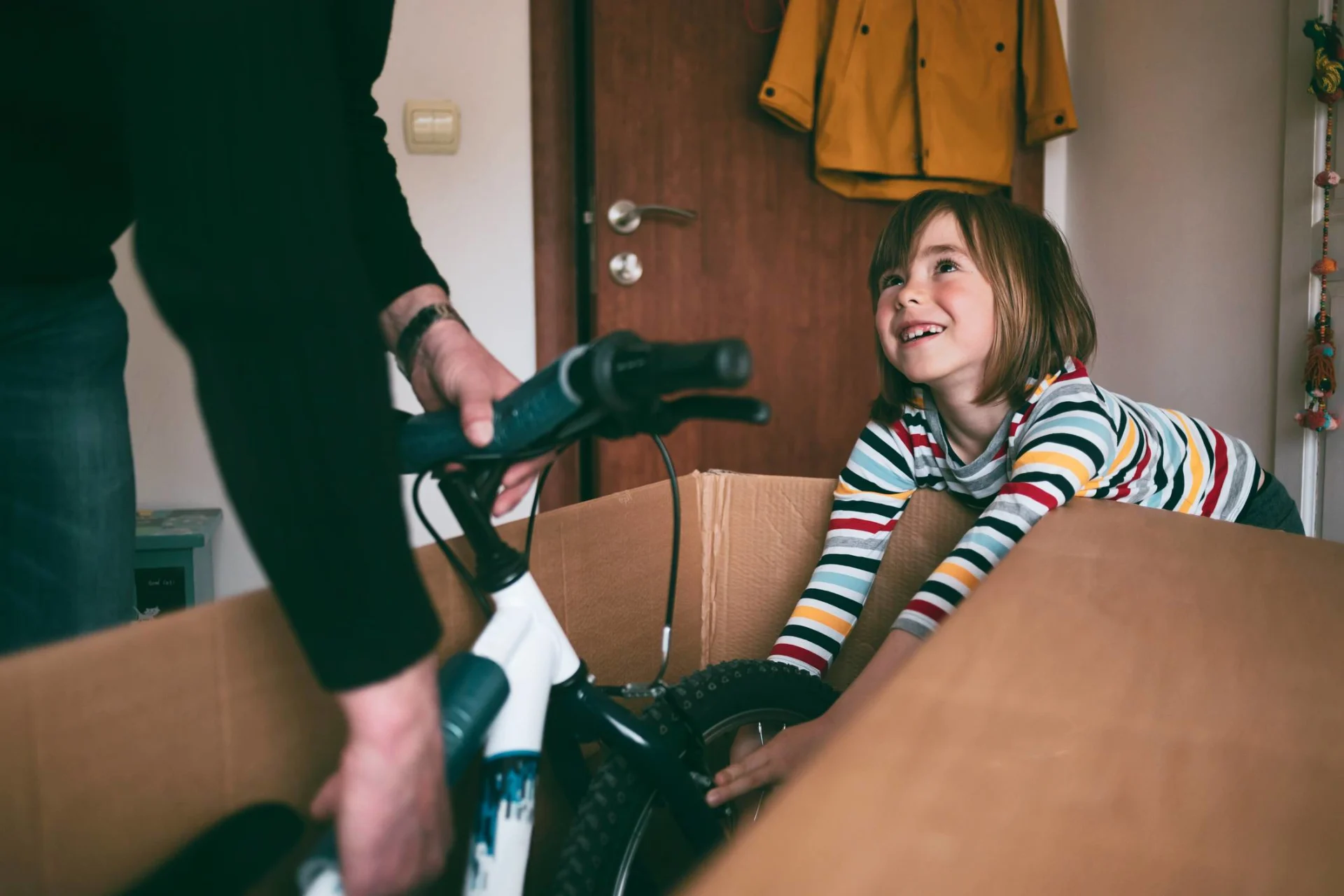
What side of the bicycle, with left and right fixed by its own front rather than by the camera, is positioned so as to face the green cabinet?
left

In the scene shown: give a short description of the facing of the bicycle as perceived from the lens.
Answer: facing away from the viewer and to the right of the viewer

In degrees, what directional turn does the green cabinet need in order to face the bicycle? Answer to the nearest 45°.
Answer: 0° — it already faces it

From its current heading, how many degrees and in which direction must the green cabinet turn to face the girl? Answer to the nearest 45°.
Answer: approximately 45° to its left

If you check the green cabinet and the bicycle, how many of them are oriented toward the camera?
1

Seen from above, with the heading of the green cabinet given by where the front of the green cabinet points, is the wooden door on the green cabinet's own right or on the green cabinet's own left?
on the green cabinet's own left

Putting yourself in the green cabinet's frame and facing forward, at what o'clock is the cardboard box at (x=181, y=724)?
The cardboard box is roughly at 12 o'clock from the green cabinet.

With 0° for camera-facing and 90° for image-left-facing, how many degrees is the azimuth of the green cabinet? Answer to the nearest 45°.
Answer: approximately 0°
